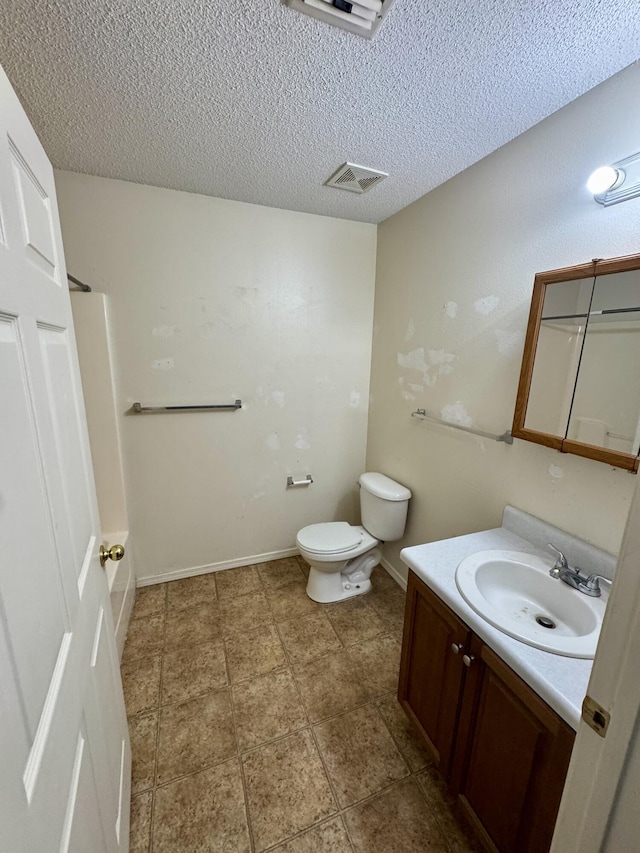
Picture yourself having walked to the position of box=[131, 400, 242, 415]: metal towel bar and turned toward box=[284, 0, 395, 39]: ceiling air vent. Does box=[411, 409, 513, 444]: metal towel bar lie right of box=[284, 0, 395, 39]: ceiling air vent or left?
left

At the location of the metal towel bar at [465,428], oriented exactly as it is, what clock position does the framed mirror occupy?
The framed mirror is roughly at 9 o'clock from the metal towel bar.

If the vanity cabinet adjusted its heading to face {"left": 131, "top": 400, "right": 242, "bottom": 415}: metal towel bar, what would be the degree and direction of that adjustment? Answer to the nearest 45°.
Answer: approximately 45° to its right

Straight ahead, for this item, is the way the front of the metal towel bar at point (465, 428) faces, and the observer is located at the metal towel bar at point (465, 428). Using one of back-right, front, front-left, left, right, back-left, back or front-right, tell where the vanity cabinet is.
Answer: front-left

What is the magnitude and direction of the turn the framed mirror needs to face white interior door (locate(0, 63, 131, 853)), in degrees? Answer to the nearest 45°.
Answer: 0° — it already faces it

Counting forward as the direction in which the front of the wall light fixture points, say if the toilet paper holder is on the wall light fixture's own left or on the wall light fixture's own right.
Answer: on the wall light fixture's own right

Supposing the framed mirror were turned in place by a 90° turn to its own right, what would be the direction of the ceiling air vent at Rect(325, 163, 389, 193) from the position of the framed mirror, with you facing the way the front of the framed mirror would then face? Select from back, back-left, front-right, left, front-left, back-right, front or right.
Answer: front-left

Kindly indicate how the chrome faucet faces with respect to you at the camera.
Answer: facing the viewer and to the left of the viewer

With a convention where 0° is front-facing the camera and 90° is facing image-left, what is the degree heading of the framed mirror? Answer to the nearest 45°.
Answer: approximately 45°

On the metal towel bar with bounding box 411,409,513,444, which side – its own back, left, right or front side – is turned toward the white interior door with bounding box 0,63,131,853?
front

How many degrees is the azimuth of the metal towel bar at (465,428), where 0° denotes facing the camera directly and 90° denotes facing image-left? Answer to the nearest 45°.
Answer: approximately 45°
